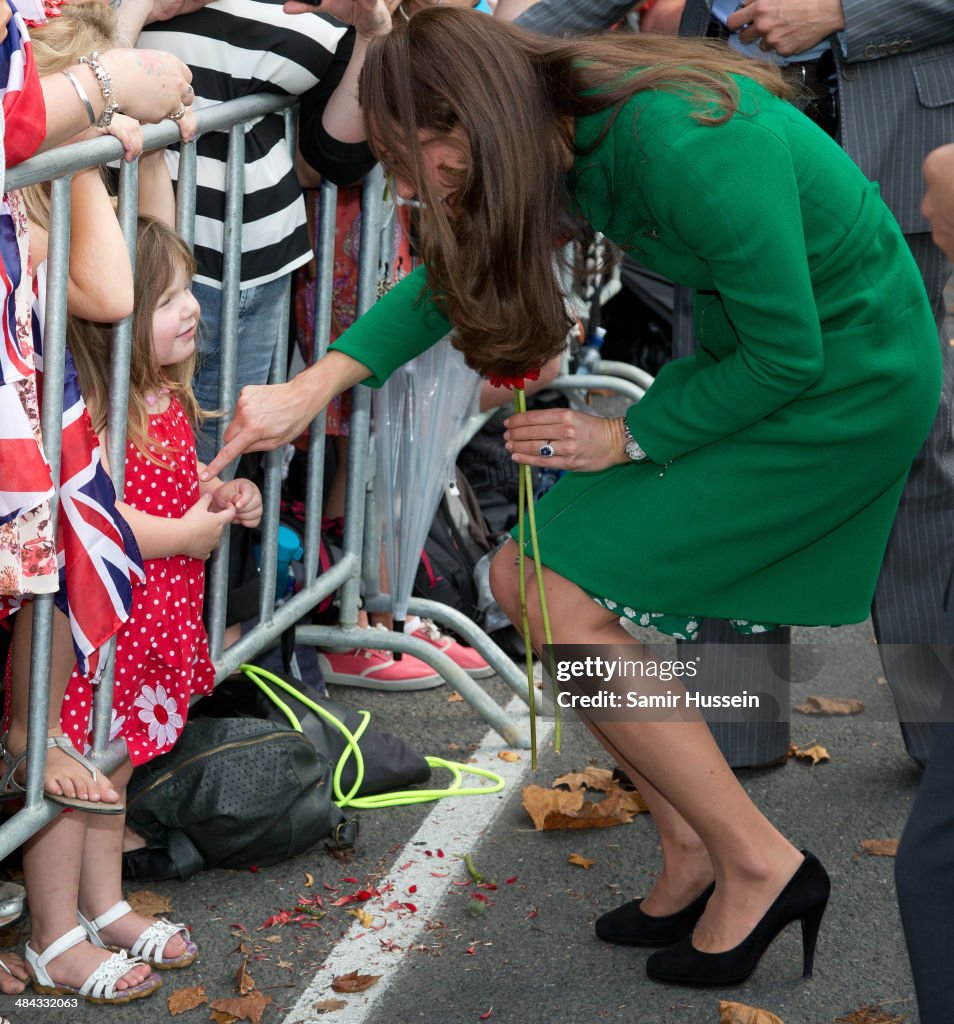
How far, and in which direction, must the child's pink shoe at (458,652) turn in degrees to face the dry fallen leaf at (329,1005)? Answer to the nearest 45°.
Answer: approximately 45° to its right

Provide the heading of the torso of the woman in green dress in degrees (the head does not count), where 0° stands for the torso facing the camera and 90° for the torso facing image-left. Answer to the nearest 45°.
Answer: approximately 90°

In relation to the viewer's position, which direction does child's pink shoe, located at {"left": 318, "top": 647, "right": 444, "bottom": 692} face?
facing to the right of the viewer

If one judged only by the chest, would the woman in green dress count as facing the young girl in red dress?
yes

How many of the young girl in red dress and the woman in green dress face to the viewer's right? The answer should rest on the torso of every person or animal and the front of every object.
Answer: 1

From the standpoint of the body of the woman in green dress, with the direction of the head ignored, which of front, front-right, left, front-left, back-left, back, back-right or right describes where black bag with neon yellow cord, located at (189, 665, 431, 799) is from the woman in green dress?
front-right

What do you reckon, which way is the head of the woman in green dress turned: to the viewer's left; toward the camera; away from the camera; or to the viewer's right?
to the viewer's left

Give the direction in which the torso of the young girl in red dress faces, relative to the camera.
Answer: to the viewer's right
